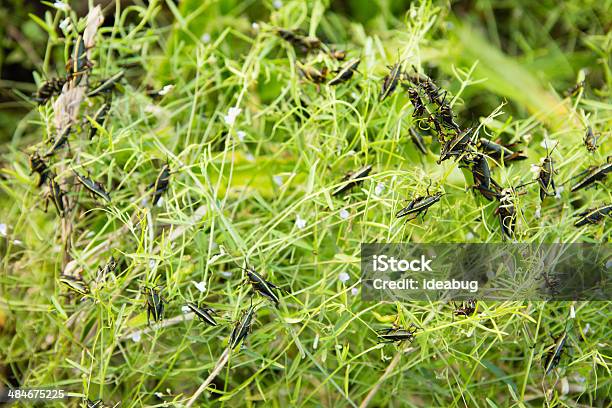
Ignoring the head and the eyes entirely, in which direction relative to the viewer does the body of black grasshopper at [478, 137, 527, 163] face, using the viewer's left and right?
facing to the left of the viewer

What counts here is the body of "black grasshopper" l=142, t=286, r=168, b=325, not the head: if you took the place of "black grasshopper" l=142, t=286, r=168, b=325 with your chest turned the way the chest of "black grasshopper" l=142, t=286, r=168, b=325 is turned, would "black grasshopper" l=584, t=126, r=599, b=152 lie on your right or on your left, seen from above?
on your right

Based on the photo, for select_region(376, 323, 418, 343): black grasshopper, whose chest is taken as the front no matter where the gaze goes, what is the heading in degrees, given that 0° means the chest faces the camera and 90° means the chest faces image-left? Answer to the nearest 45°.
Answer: approximately 270°

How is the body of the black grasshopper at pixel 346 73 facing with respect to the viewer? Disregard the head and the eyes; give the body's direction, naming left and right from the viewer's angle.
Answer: facing away from the viewer and to the right of the viewer

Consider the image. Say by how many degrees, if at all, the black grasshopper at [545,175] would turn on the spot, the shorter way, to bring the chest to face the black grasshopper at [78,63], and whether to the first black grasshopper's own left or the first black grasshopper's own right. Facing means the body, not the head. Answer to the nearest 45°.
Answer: approximately 90° to the first black grasshopper's own left

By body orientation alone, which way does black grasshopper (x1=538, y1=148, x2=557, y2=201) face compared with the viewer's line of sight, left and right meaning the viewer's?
facing away from the viewer

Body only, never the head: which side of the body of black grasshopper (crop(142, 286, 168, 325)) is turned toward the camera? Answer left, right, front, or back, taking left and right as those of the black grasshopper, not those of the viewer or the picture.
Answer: back

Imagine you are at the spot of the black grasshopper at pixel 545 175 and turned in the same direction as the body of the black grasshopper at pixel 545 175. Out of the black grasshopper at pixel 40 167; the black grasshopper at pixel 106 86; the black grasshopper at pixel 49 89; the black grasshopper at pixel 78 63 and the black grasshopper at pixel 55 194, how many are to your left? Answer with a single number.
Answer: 5
